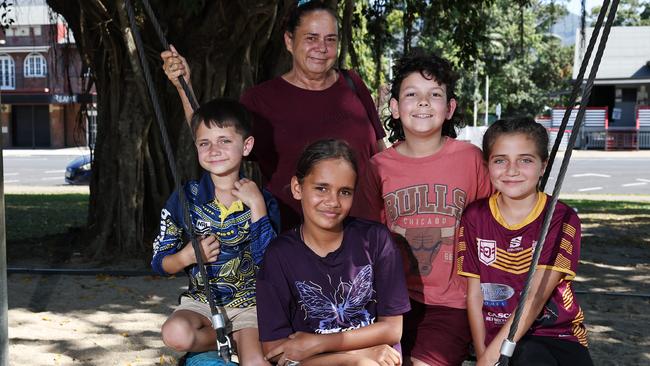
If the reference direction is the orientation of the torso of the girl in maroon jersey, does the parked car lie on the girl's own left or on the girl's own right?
on the girl's own right

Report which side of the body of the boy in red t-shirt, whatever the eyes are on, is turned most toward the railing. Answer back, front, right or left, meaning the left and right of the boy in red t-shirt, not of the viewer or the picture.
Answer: back

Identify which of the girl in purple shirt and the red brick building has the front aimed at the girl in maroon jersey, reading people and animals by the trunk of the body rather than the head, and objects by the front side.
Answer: the red brick building

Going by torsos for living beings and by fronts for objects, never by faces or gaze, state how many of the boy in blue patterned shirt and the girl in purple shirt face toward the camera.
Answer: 2

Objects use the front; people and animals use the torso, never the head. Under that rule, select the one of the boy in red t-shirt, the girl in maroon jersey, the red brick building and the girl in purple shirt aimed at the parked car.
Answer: the red brick building

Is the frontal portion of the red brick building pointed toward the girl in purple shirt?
yes

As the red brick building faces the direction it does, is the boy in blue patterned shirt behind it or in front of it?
in front

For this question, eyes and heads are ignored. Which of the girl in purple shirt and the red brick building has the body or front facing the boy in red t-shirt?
the red brick building

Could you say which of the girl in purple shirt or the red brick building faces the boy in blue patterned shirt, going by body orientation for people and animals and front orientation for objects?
the red brick building

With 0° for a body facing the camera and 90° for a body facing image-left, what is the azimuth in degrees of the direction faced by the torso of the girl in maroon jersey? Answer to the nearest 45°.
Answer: approximately 45°
